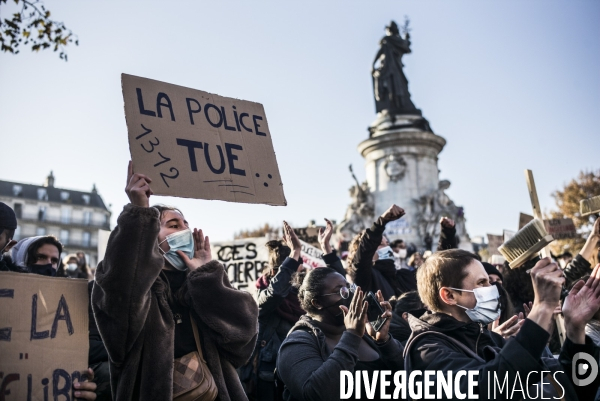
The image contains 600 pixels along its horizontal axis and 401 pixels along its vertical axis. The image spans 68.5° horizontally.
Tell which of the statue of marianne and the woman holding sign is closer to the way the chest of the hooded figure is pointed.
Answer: the woman holding sign

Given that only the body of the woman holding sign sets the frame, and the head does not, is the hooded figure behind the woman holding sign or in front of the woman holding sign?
behind

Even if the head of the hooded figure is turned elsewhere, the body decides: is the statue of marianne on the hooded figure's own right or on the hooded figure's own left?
on the hooded figure's own left

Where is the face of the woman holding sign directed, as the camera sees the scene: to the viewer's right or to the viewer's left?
to the viewer's right

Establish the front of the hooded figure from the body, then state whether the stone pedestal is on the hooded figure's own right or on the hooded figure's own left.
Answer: on the hooded figure's own left
